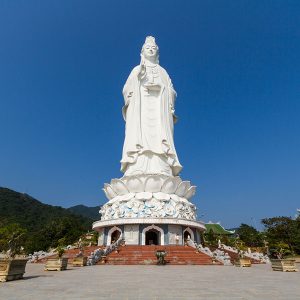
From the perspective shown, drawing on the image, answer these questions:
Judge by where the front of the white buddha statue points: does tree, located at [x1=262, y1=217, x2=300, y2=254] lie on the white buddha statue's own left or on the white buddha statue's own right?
on the white buddha statue's own left

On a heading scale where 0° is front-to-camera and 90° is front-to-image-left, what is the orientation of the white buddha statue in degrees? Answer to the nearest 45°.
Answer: approximately 0°
